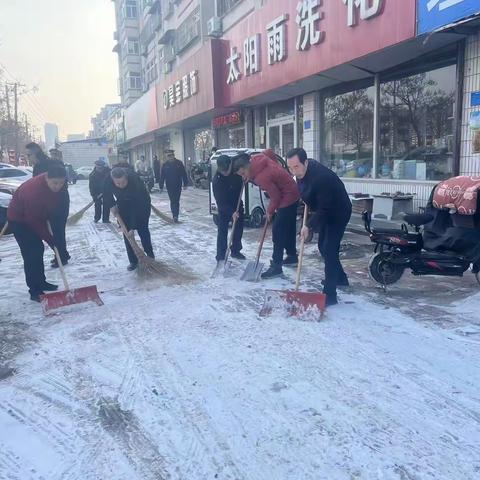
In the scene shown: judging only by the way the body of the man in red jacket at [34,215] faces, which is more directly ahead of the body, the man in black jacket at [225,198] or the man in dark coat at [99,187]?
the man in black jacket

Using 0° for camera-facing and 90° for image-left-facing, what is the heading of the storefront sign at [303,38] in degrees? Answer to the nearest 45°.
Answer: approximately 45°

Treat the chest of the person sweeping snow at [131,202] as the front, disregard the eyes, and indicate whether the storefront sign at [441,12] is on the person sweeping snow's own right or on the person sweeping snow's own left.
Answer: on the person sweeping snow's own left

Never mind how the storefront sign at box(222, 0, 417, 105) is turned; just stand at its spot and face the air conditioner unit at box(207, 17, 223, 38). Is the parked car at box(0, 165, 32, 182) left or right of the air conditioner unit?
left

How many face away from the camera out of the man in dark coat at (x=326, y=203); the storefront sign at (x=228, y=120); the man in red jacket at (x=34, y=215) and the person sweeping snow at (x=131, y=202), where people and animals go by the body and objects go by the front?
0

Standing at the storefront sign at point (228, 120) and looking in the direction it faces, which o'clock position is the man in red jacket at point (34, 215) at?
The man in red jacket is roughly at 11 o'clock from the storefront sign.

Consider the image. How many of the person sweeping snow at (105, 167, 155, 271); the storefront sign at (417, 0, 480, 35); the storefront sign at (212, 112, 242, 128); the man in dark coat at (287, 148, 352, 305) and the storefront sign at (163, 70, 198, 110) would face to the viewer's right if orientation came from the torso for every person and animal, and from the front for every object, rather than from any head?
0

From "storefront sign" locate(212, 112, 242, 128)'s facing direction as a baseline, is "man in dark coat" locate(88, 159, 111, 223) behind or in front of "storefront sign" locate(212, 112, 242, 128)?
in front

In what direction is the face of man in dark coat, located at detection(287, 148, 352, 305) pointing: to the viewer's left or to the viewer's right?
to the viewer's left

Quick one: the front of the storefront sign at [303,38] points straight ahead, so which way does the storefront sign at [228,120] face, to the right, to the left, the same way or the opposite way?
the same way

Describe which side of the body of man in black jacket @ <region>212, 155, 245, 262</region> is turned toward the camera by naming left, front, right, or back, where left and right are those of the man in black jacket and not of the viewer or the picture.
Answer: front

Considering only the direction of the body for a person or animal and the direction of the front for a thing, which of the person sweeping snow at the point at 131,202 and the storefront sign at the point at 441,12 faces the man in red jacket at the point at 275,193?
the storefront sign

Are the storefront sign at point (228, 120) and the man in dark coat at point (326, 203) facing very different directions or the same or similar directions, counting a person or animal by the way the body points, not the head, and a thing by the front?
same or similar directions

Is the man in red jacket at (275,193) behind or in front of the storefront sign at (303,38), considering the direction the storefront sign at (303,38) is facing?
in front
